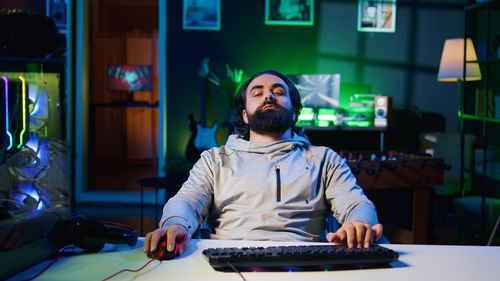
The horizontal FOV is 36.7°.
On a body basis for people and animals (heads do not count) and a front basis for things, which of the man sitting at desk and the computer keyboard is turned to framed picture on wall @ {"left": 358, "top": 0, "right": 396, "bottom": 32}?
the computer keyboard

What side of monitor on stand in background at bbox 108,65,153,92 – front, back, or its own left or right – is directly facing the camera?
front

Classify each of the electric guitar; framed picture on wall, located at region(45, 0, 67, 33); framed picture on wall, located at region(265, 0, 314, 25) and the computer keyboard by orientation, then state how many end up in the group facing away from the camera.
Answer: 1

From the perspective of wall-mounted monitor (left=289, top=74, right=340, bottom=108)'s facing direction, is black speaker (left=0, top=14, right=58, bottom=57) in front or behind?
in front

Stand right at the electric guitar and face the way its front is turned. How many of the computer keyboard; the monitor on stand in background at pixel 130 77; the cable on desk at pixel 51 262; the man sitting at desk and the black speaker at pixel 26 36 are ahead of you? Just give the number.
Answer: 4

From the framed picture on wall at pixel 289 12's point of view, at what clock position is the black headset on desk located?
The black headset on desk is roughly at 12 o'clock from the framed picture on wall.

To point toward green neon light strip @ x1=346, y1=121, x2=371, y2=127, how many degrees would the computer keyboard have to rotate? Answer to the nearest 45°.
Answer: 0° — it already faces it

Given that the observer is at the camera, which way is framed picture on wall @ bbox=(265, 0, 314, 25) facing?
facing the viewer

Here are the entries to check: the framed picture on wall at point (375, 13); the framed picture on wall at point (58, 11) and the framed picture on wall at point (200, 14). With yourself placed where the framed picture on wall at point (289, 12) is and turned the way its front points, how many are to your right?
2

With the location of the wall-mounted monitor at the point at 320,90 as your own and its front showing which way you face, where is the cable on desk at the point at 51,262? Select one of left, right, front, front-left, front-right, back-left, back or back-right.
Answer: front

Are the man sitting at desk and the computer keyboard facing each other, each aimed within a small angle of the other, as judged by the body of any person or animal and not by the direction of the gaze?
yes

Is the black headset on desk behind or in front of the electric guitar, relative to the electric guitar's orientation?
in front

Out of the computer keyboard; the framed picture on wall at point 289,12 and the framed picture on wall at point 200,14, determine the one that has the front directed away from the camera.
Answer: the computer keyboard

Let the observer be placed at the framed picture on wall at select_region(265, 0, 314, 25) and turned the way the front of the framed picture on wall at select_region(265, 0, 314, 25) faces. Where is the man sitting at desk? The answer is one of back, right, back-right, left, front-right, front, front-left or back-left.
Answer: front

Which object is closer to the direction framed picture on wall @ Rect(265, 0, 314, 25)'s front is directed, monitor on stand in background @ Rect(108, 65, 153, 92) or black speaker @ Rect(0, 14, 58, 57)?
the black speaker
